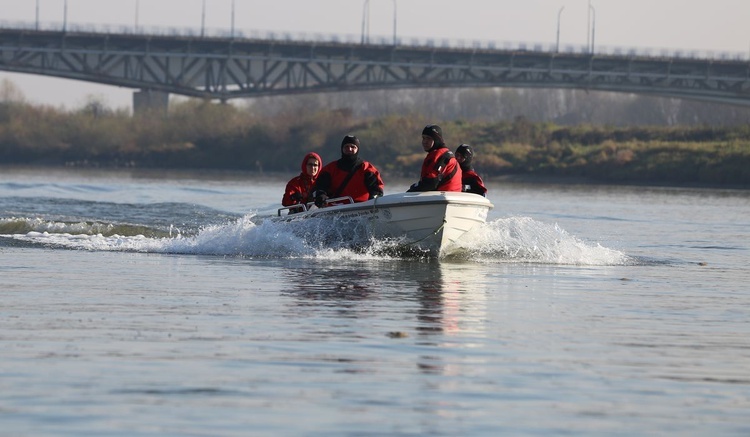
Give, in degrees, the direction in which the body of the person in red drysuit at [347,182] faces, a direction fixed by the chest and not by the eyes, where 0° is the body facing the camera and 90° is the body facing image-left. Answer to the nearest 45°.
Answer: approximately 0°

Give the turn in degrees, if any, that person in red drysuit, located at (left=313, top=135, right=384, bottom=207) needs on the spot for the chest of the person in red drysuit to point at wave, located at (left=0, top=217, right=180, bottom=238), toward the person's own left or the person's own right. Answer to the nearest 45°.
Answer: approximately 135° to the person's own right

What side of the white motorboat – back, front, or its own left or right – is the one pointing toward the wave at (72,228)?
back

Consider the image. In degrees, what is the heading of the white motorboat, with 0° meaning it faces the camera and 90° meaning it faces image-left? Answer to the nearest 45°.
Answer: approximately 315°

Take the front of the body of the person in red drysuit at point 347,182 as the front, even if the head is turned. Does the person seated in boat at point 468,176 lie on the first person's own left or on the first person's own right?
on the first person's own left

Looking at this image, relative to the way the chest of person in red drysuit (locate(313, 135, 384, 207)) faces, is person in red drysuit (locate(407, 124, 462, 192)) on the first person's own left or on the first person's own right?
on the first person's own left
